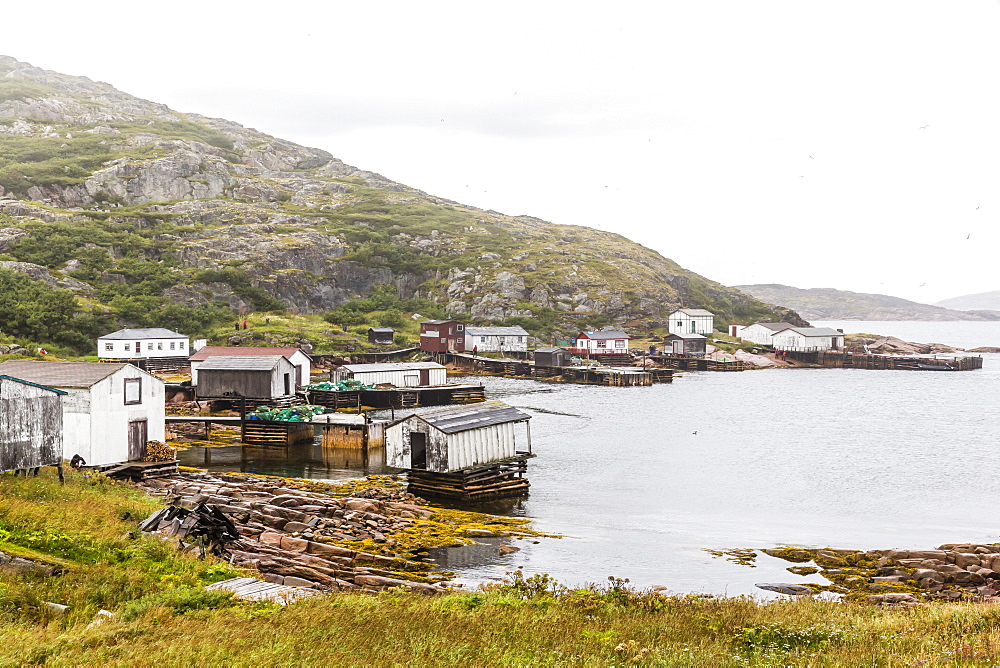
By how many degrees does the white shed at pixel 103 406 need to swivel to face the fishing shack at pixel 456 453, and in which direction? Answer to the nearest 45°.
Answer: approximately 45° to its left

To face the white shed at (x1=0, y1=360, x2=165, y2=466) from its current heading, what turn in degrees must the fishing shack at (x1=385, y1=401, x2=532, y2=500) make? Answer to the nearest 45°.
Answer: approximately 45° to its right

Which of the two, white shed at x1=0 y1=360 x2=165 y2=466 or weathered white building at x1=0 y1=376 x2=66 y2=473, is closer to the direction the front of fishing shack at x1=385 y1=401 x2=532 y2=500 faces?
the weathered white building

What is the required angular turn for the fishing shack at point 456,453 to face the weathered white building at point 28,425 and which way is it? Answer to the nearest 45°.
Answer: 0° — it already faces it

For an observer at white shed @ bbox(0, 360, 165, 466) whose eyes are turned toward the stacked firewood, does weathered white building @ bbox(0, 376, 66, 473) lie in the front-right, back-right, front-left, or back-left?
back-right

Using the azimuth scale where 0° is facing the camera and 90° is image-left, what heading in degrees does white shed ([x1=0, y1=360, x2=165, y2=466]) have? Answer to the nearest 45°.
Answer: approximately 315°

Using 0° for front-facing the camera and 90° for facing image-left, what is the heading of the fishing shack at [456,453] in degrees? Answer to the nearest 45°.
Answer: approximately 45°
